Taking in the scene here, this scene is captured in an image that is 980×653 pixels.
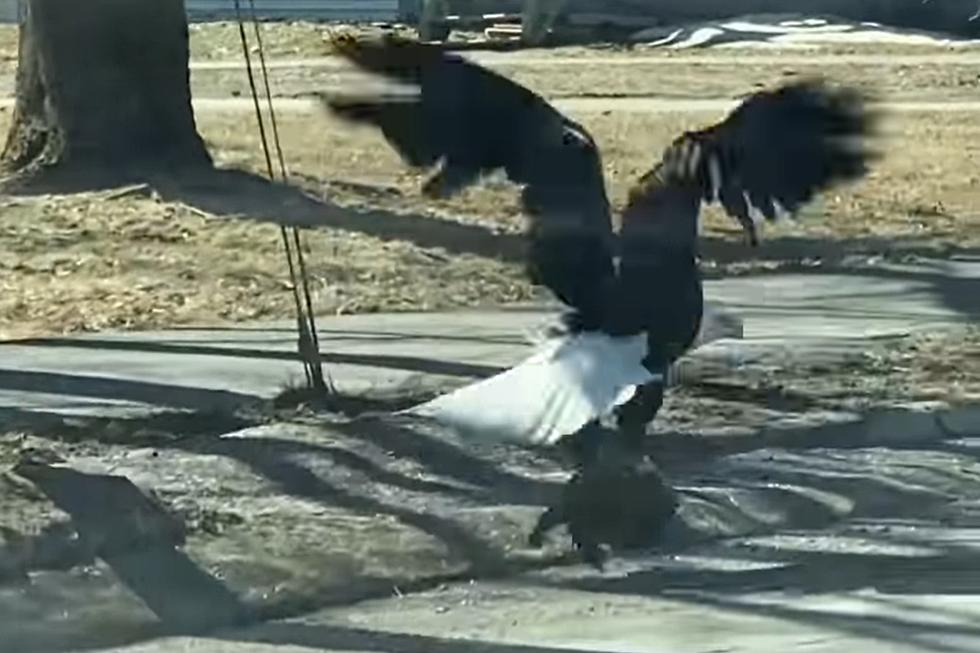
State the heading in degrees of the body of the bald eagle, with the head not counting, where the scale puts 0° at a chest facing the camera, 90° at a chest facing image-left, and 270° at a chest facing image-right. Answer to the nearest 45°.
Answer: approximately 225°

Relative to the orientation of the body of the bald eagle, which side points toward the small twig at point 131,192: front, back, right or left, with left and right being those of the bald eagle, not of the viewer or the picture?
left

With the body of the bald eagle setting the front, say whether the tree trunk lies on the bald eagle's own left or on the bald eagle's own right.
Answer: on the bald eagle's own left
